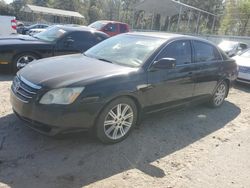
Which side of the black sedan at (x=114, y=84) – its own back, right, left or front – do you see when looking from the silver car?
back

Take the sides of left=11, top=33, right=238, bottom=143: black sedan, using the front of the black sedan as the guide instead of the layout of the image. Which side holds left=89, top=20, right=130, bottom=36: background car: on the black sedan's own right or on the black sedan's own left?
on the black sedan's own right

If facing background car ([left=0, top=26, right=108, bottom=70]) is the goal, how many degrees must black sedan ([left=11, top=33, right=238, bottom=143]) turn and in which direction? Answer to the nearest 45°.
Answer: approximately 90° to its right

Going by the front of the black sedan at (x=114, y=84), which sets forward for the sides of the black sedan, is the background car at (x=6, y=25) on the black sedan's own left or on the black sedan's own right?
on the black sedan's own right

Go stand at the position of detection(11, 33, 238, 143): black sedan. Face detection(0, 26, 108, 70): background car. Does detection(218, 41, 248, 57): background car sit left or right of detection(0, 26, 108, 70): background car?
right

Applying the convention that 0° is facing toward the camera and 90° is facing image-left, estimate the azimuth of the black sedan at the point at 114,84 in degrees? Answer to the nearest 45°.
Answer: approximately 45°

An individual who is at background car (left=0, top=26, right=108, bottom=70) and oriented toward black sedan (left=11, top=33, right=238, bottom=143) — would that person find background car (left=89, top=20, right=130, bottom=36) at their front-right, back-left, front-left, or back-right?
back-left

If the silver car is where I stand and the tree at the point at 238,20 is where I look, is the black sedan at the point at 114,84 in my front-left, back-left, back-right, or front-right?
back-left
